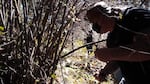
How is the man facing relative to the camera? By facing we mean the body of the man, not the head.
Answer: to the viewer's left
